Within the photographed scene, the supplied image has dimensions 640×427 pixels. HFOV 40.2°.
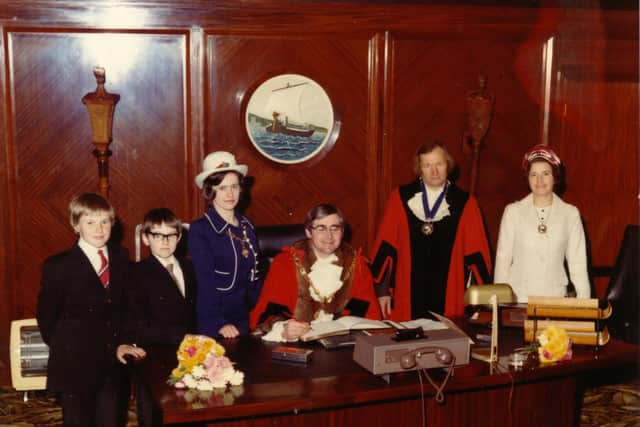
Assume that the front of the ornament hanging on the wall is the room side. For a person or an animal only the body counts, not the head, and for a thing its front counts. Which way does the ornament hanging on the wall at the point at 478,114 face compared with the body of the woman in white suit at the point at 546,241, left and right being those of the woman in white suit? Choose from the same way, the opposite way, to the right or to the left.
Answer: the same way

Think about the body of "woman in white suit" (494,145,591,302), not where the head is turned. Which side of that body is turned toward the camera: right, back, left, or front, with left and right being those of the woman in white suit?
front

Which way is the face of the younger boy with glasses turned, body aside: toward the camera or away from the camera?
toward the camera

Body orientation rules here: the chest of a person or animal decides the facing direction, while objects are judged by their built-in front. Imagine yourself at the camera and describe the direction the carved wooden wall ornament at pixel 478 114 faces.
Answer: facing the viewer

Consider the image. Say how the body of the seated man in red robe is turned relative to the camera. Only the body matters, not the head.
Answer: toward the camera

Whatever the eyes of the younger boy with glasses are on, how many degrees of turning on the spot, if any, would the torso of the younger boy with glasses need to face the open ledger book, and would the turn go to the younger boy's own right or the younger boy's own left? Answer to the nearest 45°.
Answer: approximately 45° to the younger boy's own left

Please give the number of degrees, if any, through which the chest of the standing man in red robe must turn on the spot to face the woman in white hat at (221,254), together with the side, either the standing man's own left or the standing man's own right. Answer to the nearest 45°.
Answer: approximately 45° to the standing man's own right

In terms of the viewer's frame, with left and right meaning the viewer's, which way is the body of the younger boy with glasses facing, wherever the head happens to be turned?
facing the viewer and to the right of the viewer

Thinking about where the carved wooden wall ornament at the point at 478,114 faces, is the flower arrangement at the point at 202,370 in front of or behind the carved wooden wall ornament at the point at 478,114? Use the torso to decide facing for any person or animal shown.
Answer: in front

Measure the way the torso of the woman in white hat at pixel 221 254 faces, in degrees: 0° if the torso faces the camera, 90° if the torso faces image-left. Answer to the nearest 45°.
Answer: approximately 315°

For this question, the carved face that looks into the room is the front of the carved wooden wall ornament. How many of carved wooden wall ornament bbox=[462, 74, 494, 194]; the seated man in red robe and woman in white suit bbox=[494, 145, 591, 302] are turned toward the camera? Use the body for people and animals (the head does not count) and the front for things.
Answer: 3

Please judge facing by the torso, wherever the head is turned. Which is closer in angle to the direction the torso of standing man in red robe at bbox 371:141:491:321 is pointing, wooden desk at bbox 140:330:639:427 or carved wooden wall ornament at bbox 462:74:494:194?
the wooden desk

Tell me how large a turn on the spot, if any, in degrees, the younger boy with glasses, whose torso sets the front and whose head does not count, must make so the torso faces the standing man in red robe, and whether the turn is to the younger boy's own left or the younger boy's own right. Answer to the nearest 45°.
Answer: approximately 90° to the younger boy's own left

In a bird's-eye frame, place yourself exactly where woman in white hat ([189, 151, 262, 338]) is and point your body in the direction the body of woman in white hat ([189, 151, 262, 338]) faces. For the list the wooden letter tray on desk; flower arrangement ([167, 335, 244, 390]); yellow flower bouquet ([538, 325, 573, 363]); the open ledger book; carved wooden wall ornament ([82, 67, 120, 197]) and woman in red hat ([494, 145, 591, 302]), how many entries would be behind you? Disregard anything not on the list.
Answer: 1

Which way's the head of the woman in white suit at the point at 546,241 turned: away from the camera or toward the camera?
toward the camera
